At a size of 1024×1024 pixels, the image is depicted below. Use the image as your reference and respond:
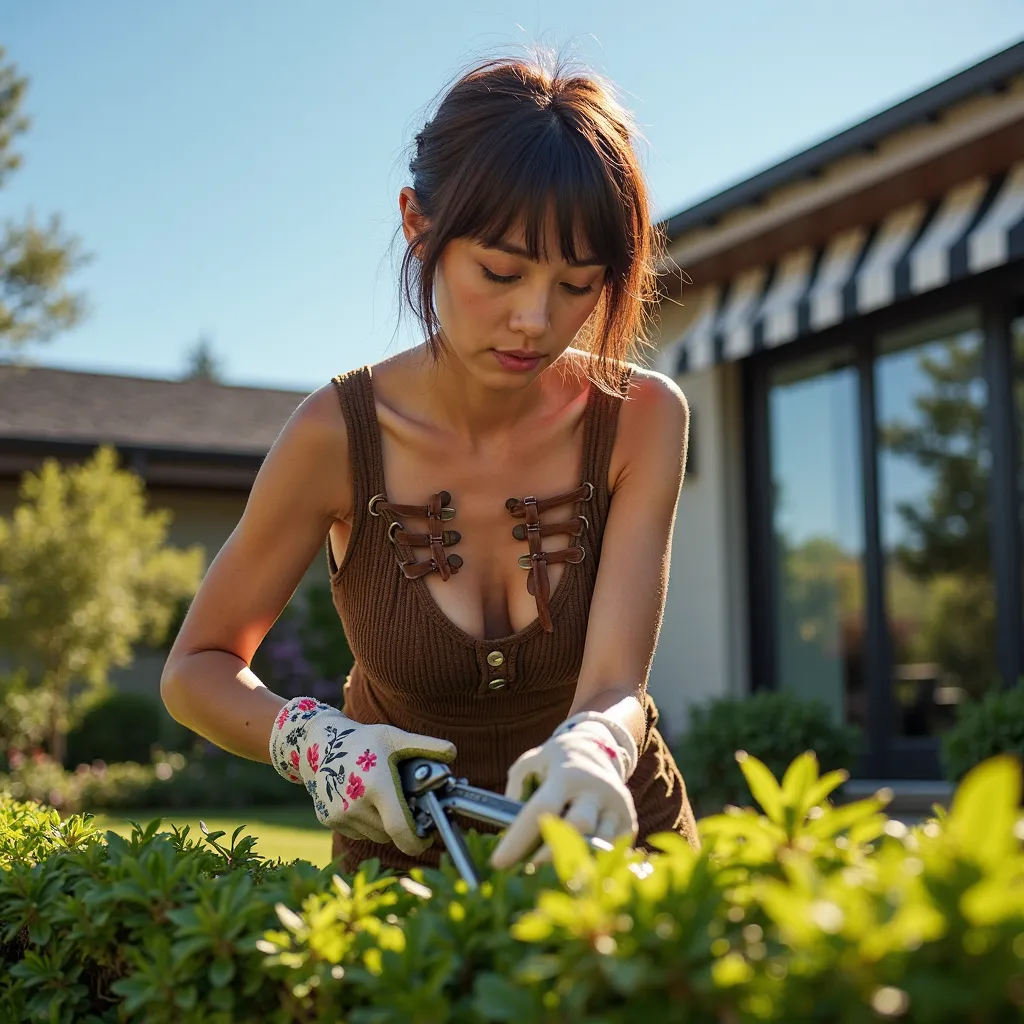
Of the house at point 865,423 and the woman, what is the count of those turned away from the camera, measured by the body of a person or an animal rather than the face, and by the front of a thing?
0

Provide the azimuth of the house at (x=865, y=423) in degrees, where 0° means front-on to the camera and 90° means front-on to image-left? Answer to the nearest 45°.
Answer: approximately 45°

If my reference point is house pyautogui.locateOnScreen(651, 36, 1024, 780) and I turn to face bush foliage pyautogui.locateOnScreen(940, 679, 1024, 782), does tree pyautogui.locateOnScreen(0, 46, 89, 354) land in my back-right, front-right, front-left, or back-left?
back-right

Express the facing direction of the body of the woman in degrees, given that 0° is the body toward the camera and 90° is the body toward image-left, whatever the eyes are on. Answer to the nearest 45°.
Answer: approximately 0°

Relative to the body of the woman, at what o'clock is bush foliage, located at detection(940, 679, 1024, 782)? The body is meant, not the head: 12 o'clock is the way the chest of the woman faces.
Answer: The bush foliage is roughly at 7 o'clock from the woman.

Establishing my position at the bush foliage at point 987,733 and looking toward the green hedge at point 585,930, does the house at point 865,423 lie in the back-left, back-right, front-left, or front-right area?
back-right

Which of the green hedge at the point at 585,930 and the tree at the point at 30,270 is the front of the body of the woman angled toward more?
the green hedge

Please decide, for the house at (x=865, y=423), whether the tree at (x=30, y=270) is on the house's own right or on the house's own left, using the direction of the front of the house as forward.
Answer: on the house's own right
